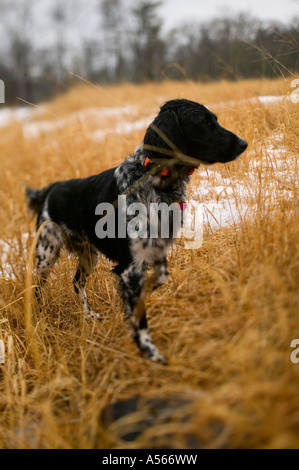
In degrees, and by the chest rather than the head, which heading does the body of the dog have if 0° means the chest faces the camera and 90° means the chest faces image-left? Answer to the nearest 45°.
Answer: approximately 315°
